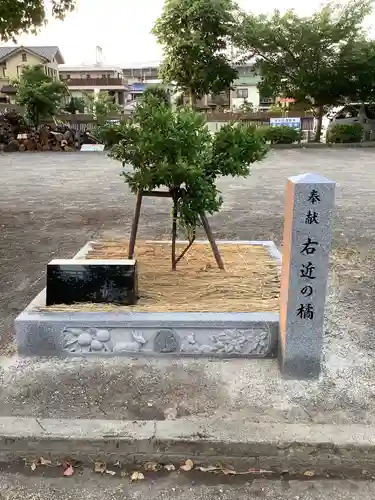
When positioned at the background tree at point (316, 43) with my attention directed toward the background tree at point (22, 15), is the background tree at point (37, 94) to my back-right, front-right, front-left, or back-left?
front-right

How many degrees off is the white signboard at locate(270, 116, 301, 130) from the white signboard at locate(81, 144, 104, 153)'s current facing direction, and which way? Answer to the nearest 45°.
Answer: approximately 90° to its left

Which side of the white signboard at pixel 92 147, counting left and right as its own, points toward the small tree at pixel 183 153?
front

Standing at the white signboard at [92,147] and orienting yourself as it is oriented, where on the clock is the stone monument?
The stone monument is roughly at 12 o'clock from the white signboard.

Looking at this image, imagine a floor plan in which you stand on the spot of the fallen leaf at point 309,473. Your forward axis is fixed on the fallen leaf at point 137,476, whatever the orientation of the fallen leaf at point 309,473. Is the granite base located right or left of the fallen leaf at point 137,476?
right

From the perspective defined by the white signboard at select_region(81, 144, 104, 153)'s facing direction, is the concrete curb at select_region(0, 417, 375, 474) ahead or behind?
ahead

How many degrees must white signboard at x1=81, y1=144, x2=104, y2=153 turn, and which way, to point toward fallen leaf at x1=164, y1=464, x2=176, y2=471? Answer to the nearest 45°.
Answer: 0° — it already faces it

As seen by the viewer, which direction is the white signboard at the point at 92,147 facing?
toward the camera

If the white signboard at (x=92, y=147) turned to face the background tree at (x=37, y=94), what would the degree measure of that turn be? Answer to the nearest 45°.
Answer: approximately 90° to its right

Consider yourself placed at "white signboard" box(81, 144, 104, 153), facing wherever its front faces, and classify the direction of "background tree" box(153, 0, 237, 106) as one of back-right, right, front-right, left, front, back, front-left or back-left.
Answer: left

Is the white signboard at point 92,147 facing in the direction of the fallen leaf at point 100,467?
yes

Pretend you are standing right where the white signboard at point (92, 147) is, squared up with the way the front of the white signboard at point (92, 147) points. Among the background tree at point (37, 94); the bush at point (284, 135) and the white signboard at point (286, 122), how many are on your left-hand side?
2

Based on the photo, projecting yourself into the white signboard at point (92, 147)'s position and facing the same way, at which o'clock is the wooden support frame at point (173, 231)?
The wooden support frame is roughly at 12 o'clock from the white signboard.

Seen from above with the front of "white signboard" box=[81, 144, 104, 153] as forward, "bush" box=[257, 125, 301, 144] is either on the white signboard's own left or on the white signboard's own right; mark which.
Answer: on the white signboard's own left

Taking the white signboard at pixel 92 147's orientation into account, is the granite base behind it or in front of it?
in front

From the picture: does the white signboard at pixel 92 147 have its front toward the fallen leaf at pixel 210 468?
yes

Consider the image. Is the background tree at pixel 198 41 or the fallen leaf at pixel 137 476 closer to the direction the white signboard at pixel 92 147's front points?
the fallen leaf
